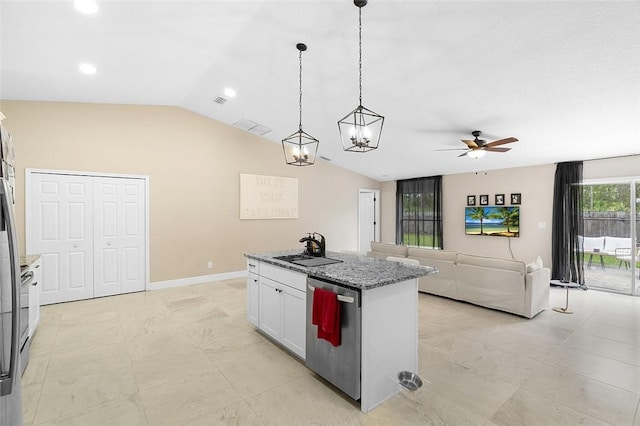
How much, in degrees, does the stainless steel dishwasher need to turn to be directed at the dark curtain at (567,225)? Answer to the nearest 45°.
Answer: approximately 180°

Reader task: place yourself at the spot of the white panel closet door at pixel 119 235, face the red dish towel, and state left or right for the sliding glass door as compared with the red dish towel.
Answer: left

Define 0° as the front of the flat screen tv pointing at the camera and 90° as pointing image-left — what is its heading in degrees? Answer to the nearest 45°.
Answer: approximately 0°

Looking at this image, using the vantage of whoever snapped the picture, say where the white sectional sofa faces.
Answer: facing away from the viewer and to the right of the viewer

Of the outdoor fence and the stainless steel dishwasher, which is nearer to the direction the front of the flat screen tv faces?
the stainless steel dishwasher

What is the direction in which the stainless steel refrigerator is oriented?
to the viewer's right

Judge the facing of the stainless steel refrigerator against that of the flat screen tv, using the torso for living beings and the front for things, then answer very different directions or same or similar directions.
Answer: very different directions

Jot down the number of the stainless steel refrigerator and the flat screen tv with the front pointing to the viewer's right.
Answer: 1

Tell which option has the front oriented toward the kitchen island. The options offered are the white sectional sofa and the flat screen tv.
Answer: the flat screen tv

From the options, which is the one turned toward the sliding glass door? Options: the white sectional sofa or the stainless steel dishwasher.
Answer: the white sectional sofa

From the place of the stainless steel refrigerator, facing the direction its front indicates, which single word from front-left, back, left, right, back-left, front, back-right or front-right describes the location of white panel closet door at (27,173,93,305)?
left

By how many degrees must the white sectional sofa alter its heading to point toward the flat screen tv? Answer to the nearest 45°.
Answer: approximately 45° to its left
